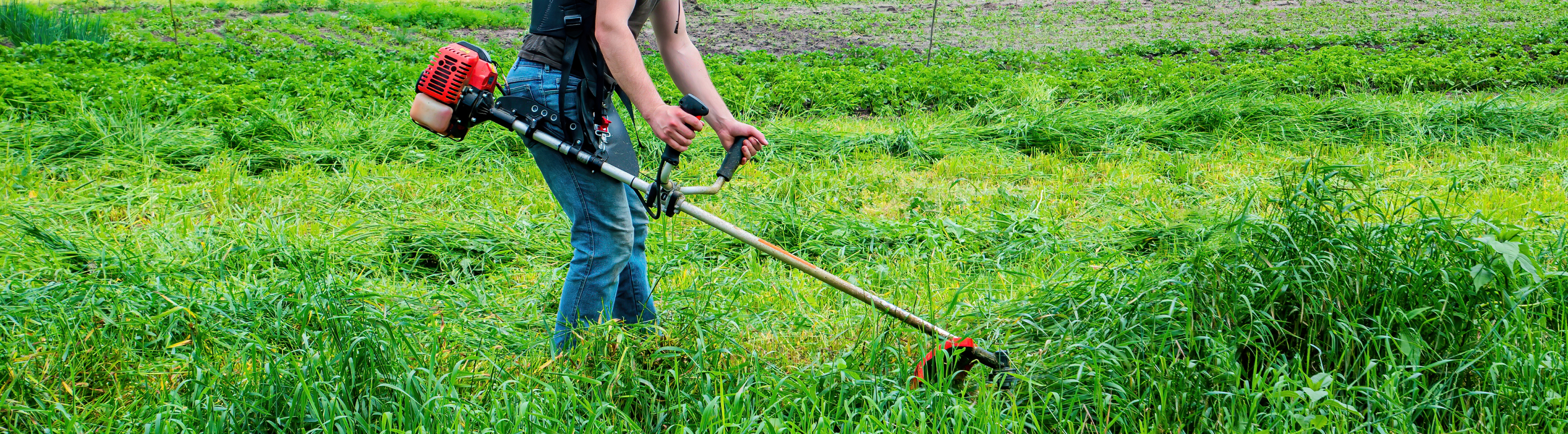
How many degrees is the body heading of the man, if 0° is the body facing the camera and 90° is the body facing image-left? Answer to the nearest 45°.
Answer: approximately 270°
